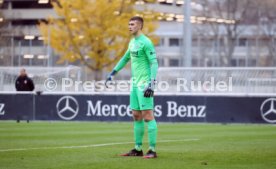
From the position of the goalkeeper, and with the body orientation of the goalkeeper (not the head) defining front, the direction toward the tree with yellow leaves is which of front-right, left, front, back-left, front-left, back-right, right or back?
back-right

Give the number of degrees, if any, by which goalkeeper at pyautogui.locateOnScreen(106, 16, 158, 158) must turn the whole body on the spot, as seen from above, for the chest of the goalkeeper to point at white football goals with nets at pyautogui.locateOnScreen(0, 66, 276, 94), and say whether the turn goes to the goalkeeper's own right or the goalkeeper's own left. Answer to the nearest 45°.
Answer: approximately 135° to the goalkeeper's own right

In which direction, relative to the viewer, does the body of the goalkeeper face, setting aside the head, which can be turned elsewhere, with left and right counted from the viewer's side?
facing the viewer and to the left of the viewer
